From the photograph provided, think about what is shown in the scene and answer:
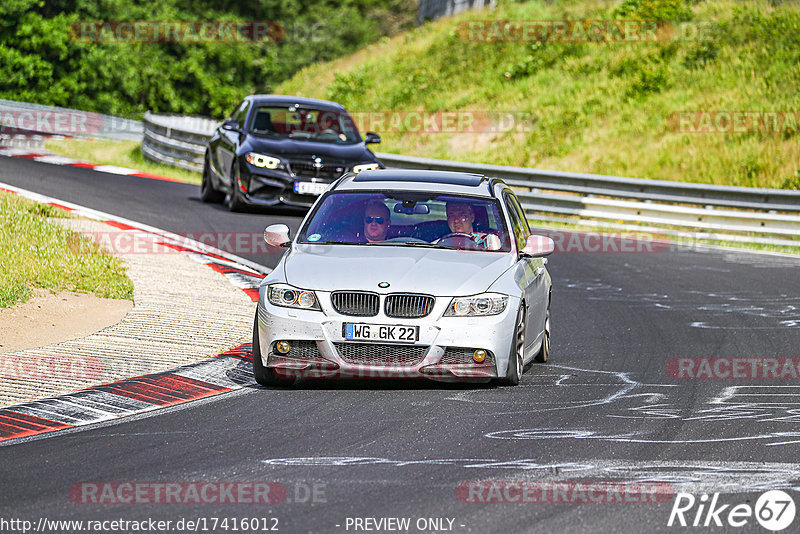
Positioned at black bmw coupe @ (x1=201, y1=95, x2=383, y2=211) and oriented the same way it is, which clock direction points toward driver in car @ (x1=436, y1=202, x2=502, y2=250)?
The driver in car is roughly at 1 o'clock from the black bmw coupe.

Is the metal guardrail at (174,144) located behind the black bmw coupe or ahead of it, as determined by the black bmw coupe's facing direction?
behind
